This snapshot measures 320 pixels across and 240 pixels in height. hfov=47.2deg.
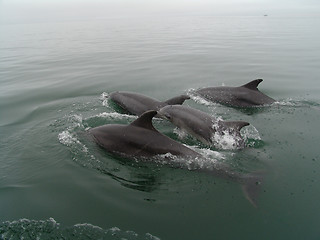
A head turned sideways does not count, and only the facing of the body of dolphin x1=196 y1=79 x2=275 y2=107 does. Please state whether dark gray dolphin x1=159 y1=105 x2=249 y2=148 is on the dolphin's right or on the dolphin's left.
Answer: on the dolphin's left

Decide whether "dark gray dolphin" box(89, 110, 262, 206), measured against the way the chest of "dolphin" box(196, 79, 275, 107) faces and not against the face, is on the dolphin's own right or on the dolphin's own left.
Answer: on the dolphin's own left

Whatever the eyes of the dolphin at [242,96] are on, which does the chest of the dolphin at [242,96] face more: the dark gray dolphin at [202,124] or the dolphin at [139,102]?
the dolphin

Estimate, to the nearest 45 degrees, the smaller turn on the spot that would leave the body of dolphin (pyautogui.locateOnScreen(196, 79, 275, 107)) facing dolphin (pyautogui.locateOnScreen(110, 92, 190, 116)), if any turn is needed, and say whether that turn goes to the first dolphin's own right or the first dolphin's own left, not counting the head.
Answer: approximately 45° to the first dolphin's own left

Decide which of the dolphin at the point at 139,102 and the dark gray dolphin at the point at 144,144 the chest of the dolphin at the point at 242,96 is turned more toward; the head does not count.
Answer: the dolphin

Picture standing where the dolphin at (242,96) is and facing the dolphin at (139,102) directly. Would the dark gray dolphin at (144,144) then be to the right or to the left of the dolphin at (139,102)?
left

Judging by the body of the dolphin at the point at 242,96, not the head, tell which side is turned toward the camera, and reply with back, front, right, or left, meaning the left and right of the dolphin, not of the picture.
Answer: left
